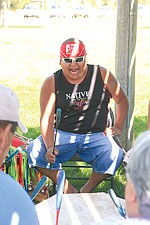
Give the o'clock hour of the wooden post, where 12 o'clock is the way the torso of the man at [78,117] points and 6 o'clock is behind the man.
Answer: The wooden post is roughly at 7 o'clock from the man.

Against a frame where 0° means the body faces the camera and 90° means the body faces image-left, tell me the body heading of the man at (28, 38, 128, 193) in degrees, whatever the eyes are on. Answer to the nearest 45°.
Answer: approximately 0°

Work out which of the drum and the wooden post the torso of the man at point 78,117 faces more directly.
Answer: the drum

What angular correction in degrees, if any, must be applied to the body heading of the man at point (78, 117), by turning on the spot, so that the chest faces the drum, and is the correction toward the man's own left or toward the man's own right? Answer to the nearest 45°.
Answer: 0° — they already face it

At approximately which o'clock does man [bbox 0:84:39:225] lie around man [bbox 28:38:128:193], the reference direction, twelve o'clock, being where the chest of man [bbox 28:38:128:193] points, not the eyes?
man [bbox 0:84:39:225] is roughly at 12 o'clock from man [bbox 28:38:128:193].

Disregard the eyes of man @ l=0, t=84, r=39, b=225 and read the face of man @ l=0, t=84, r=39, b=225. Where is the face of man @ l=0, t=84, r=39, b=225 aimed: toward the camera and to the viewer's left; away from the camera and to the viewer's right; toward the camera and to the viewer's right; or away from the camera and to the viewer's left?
away from the camera and to the viewer's right

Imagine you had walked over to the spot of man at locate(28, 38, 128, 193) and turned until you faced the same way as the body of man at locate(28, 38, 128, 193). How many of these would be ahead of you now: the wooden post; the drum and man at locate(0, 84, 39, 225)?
2

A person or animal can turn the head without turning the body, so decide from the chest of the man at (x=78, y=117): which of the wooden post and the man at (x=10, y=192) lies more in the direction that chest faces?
the man
